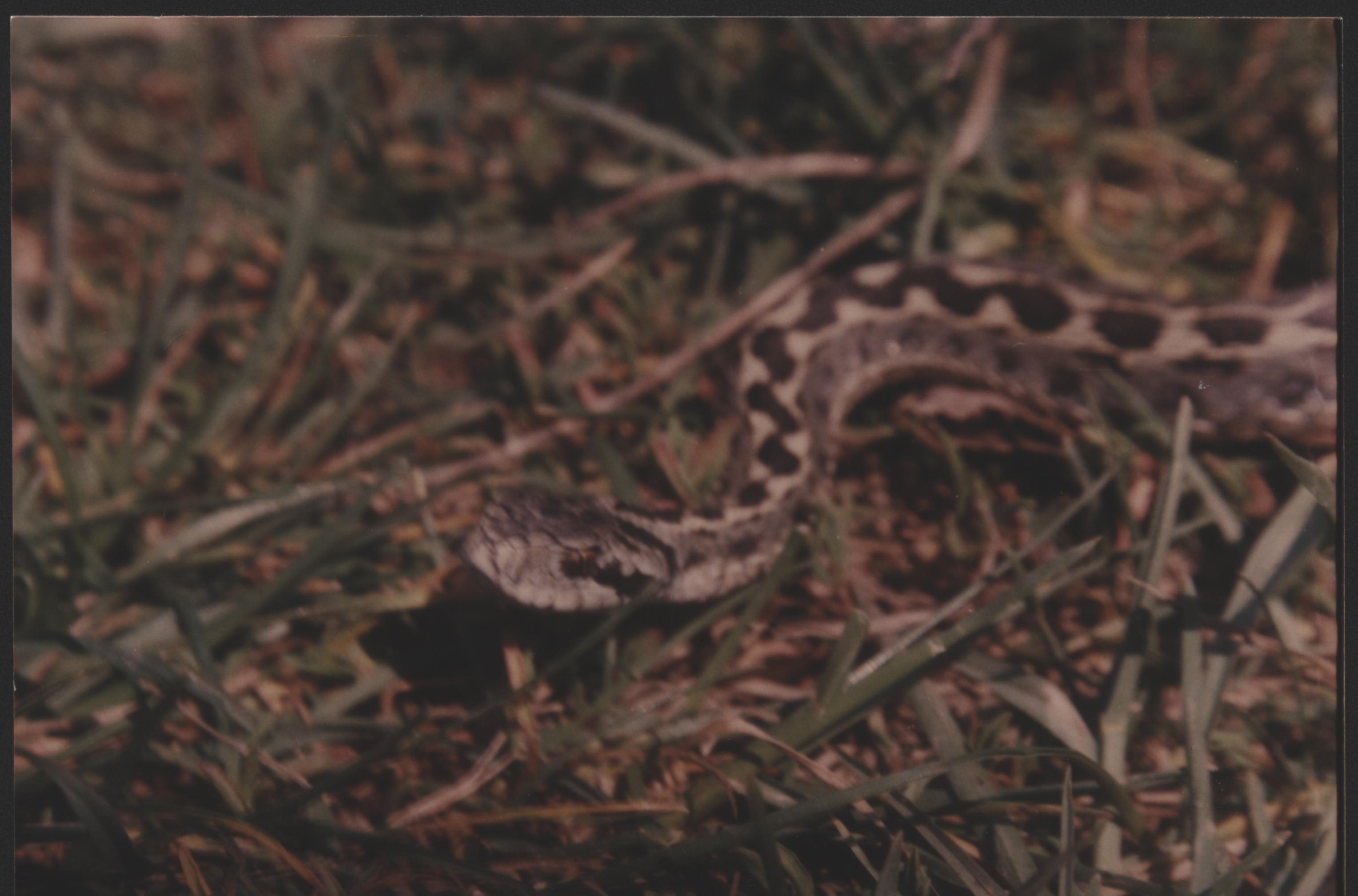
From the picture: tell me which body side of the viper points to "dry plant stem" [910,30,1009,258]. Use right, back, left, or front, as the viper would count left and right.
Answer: right

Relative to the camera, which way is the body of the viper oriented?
to the viewer's left

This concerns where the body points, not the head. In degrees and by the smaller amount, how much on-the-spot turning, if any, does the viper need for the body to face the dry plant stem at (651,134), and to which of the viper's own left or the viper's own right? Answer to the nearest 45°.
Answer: approximately 45° to the viper's own right
